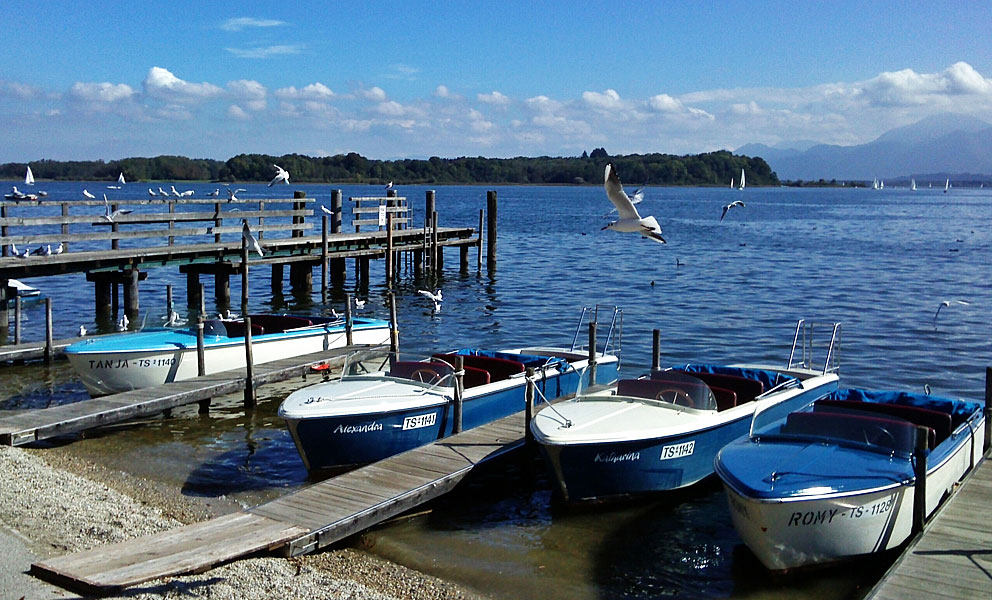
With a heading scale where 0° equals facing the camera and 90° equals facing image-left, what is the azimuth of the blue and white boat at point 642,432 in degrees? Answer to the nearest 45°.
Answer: approximately 45°

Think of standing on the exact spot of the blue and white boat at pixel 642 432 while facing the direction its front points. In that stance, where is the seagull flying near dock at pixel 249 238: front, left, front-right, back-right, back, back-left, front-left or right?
right

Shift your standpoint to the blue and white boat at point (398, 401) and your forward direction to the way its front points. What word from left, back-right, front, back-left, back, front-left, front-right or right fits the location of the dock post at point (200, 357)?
right

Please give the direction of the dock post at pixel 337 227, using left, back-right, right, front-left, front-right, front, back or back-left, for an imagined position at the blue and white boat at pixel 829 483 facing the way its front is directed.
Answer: right

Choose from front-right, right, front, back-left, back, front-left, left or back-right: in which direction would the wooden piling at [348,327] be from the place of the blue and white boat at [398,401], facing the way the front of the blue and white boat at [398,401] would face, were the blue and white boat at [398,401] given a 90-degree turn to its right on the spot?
front-right

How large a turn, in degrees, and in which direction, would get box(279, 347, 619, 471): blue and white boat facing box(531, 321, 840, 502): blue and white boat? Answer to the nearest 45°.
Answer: approximately 90° to its left

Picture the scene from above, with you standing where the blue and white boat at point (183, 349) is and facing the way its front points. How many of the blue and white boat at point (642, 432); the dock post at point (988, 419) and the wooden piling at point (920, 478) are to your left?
3
